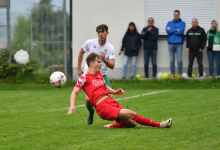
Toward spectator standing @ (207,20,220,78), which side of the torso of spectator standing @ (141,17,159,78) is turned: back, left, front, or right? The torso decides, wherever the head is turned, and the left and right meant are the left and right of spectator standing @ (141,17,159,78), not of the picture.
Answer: left

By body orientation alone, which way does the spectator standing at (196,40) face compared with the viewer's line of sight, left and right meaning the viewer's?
facing the viewer

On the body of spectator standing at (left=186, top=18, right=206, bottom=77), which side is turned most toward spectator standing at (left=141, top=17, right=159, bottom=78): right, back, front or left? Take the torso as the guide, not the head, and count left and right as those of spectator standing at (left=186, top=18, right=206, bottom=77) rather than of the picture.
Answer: right

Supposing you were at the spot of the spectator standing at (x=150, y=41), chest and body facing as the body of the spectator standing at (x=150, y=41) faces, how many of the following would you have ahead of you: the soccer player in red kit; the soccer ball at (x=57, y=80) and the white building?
2

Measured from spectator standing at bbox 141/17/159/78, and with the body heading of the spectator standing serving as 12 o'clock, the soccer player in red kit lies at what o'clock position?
The soccer player in red kit is roughly at 12 o'clock from the spectator standing.

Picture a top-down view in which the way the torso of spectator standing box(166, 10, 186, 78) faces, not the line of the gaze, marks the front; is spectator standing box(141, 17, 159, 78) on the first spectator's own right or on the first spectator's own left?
on the first spectator's own right

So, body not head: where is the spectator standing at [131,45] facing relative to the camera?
toward the camera

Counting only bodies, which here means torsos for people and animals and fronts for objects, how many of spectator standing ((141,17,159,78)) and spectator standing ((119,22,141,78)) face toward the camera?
2

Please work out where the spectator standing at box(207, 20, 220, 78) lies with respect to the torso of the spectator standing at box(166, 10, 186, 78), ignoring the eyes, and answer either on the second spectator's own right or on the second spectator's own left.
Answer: on the second spectator's own left

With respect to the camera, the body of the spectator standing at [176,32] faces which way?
toward the camera
